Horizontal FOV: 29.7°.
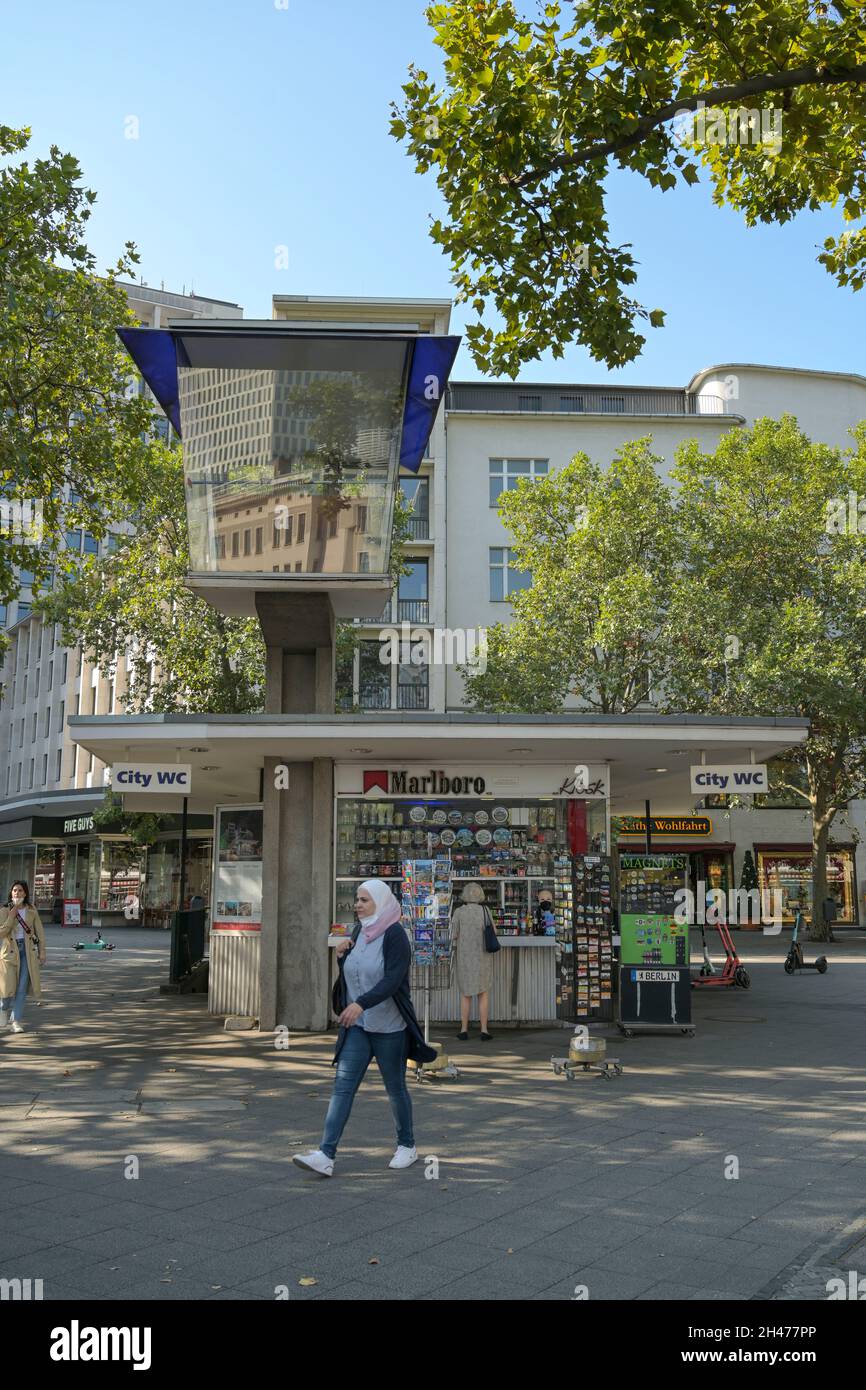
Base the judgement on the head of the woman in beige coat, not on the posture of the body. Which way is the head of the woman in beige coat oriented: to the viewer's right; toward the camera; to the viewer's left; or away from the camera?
toward the camera

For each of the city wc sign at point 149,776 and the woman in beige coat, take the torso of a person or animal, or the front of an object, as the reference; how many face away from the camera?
0

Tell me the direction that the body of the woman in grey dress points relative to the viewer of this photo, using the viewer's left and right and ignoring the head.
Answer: facing away from the viewer

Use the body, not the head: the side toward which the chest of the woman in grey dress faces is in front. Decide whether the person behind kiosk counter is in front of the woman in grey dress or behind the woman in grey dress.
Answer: in front

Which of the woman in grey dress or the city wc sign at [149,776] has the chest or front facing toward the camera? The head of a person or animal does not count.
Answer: the city wc sign

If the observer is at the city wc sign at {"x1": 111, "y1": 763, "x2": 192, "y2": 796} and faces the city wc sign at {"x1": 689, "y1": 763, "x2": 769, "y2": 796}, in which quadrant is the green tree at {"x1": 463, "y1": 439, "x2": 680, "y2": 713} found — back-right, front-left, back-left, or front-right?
front-left

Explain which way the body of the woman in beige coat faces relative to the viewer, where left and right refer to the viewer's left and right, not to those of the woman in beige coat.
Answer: facing the viewer

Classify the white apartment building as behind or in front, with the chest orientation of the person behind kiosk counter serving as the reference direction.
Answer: behind

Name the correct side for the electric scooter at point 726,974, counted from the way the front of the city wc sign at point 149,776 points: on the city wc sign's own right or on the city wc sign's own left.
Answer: on the city wc sign's own left

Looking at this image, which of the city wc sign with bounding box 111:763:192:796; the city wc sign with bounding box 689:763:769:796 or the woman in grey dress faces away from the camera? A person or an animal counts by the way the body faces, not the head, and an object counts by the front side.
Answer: the woman in grey dress

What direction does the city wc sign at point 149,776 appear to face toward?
toward the camera

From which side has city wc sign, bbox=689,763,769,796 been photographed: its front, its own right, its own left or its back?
front

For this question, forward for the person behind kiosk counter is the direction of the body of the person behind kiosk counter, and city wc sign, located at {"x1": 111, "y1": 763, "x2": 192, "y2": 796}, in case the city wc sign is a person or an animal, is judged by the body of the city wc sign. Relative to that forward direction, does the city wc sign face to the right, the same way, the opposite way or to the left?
the same way

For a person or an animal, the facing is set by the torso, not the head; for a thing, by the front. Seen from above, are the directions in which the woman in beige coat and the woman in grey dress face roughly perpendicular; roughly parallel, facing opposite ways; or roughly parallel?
roughly parallel, facing opposite ways
